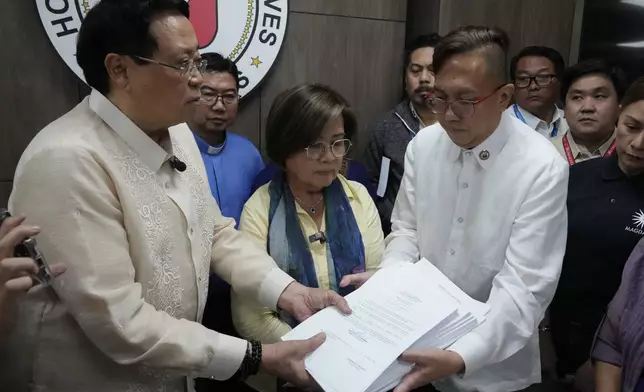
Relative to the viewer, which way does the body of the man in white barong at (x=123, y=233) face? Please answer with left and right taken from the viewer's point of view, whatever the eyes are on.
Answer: facing the viewer and to the right of the viewer

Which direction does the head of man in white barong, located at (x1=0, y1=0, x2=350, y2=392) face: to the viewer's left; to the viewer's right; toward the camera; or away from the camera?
to the viewer's right

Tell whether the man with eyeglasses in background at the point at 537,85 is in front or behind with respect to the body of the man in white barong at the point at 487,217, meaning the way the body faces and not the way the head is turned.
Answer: behind

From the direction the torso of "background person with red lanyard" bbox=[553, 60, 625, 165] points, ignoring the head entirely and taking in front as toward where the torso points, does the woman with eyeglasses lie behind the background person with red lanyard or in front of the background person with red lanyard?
in front

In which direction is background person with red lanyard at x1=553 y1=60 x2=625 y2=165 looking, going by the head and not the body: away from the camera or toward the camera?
toward the camera

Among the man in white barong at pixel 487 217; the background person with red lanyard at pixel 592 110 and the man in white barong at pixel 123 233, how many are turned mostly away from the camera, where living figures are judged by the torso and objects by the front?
0

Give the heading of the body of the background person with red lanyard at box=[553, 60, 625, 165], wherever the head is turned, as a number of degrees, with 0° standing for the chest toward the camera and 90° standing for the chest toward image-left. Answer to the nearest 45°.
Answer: approximately 45°

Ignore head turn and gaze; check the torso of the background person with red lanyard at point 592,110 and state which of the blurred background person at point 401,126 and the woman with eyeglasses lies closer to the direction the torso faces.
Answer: the woman with eyeglasses

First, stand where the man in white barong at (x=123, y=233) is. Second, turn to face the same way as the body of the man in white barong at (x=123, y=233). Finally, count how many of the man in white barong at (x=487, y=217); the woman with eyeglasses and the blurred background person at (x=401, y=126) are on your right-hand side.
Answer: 0

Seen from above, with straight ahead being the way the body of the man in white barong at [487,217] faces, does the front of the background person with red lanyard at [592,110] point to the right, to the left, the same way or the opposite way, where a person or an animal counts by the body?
the same way

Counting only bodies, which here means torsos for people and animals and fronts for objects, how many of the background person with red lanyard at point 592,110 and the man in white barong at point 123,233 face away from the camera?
0

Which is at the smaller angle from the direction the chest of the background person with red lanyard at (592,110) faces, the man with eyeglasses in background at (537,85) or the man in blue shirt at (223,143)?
the man in blue shirt

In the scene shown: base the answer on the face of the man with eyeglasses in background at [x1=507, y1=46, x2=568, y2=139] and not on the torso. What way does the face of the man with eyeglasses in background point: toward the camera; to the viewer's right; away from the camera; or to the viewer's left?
toward the camera

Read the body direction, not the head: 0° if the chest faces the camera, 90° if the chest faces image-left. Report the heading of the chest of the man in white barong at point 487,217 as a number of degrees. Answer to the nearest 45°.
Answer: approximately 45°
